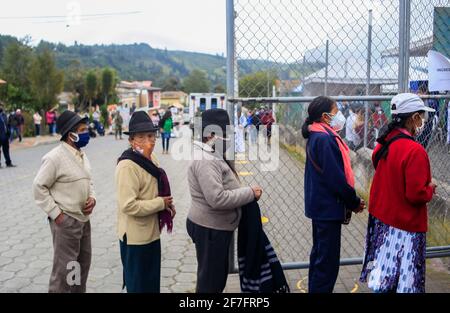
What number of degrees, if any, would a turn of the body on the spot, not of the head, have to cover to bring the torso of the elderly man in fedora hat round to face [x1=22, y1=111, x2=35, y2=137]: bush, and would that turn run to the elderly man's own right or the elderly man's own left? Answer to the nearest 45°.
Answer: approximately 135° to the elderly man's own left

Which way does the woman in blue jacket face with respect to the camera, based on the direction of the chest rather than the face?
to the viewer's right

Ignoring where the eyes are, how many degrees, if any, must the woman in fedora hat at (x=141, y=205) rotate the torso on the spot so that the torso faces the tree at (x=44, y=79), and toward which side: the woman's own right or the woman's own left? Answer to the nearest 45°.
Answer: approximately 135° to the woman's own left

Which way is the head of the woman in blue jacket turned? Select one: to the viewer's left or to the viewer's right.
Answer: to the viewer's right

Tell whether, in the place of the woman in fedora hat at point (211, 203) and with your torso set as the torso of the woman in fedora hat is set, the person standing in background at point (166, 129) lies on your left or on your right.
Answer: on your left

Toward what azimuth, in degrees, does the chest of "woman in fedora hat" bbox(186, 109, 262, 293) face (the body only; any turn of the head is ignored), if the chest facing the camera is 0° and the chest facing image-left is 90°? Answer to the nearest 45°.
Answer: approximately 270°

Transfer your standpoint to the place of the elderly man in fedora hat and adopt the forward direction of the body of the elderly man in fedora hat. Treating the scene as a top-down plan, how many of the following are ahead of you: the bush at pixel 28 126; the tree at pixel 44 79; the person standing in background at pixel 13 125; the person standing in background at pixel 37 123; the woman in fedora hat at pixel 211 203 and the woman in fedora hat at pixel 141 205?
2

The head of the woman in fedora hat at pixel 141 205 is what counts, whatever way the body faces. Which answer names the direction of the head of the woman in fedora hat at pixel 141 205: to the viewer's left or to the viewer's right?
to the viewer's right

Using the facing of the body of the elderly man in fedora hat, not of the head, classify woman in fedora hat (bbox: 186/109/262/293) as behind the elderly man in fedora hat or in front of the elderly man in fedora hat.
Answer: in front

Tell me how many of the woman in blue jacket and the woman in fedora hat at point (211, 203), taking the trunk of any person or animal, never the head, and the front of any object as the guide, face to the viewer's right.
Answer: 2

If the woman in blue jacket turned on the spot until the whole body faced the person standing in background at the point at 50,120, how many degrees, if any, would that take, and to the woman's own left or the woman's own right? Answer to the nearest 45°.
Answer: approximately 135° to the woman's own left

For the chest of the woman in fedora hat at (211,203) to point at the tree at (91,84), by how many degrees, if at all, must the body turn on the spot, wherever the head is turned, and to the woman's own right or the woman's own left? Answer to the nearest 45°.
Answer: approximately 90° to the woman's own left

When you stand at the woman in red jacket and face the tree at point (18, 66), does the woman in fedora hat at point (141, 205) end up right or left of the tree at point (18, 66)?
left

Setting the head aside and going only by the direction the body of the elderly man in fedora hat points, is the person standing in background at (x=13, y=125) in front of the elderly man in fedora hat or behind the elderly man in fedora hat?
behind

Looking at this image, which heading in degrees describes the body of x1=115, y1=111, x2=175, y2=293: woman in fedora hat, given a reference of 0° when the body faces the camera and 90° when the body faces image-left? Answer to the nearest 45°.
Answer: approximately 315°
